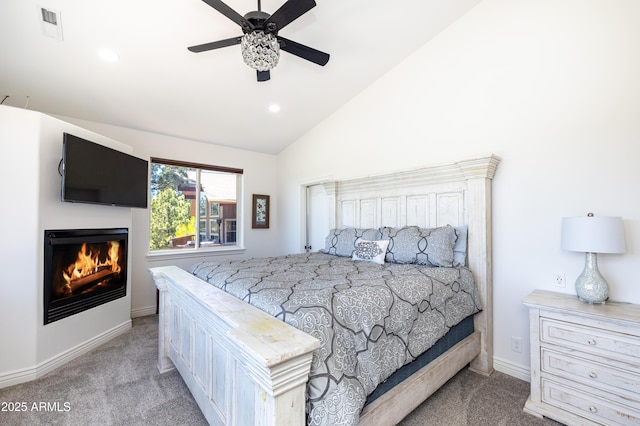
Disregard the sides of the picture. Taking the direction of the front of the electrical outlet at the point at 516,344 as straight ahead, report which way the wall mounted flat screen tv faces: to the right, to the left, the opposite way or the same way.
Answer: the opposite way

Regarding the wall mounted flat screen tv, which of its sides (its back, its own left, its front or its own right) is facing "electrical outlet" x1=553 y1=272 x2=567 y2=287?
front

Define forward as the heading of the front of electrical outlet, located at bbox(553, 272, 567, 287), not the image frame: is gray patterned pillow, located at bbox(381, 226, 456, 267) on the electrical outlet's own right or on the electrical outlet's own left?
on the electrical outlet's own right

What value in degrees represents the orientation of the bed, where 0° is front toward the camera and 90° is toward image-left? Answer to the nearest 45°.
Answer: approximately 45°

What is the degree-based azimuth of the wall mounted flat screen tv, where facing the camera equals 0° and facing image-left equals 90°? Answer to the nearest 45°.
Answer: approximately 315°

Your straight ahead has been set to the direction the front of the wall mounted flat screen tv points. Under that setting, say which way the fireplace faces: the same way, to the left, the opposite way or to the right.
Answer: the same way

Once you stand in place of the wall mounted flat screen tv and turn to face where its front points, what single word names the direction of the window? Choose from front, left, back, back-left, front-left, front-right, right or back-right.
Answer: left

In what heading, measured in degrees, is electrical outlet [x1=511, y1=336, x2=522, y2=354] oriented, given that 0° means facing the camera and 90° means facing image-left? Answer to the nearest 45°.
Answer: approximately 45°

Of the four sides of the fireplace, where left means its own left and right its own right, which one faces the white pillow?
front

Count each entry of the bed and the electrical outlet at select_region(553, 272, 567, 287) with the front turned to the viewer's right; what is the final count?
0

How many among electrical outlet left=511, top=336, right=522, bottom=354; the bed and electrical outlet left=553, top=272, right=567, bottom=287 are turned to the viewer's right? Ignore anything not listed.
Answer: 0

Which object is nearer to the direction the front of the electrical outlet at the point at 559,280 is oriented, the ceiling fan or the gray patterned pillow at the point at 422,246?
the ceiling fan

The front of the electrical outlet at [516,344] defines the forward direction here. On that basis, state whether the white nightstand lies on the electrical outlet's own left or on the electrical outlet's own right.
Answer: on the electrical outlet's own left

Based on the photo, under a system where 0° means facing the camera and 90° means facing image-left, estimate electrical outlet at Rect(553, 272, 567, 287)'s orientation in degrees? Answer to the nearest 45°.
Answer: approximately 0°
